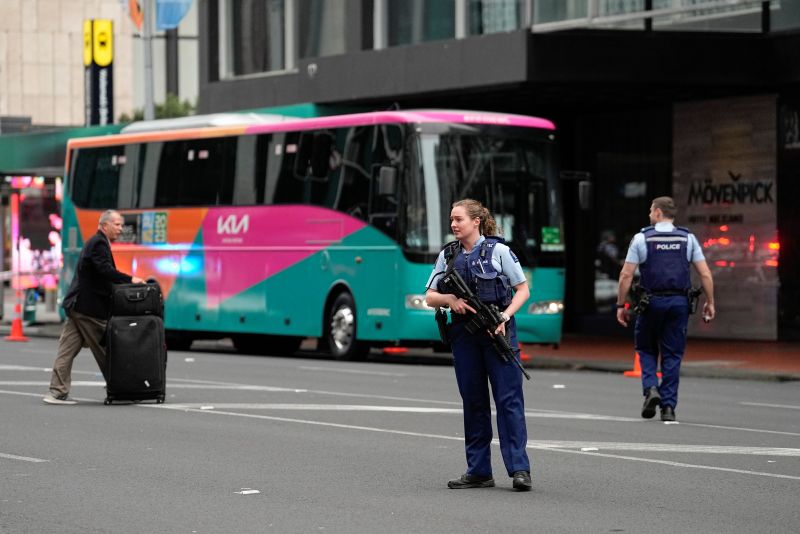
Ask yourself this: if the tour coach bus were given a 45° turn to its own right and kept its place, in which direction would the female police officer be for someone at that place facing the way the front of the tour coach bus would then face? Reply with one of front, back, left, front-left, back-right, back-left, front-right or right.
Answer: front

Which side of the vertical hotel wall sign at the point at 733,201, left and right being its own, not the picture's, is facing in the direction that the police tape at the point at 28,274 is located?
right

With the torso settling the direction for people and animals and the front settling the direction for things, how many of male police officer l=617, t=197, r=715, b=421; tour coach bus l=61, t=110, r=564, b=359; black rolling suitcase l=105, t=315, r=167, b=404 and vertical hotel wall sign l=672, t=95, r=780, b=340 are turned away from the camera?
1

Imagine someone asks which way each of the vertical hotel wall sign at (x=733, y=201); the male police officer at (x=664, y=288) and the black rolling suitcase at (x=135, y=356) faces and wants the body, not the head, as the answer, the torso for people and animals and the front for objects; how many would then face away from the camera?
1

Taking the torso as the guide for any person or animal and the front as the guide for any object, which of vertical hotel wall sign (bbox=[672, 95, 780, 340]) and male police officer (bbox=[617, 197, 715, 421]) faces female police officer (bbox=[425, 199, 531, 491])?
the vertical hotel wall sign

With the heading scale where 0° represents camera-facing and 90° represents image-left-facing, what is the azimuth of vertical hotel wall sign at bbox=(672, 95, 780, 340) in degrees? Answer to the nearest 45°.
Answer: approximately 0°

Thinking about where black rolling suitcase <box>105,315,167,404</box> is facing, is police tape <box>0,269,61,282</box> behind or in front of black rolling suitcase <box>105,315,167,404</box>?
behind
